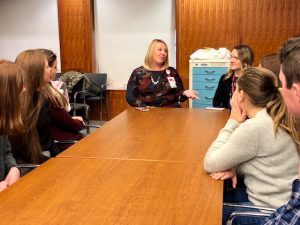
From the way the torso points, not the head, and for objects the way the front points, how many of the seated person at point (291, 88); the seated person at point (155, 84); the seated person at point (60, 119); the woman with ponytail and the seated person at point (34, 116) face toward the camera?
1

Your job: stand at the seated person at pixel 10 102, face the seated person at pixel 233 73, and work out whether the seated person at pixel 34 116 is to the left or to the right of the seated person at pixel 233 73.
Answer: left

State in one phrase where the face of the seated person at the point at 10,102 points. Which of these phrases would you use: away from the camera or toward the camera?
away from the camera

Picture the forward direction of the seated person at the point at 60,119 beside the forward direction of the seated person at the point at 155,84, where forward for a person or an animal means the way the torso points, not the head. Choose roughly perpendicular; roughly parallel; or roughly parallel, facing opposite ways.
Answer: roughly perpendicular

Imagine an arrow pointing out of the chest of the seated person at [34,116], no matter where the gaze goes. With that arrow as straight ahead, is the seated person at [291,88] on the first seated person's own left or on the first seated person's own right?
on the first seated person's own right

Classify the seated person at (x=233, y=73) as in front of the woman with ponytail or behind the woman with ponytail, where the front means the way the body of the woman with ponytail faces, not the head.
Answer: in front

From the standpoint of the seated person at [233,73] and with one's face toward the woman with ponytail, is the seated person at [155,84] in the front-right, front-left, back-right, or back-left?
front-right

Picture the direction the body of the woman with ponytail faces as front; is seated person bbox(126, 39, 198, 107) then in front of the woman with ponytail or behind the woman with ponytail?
in front

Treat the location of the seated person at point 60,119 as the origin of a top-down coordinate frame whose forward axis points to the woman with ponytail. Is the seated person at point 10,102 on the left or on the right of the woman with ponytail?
right

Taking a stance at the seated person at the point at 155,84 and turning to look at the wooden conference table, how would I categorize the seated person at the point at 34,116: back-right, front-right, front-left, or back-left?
front-right

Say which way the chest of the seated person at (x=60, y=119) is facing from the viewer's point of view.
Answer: to the viewer's right

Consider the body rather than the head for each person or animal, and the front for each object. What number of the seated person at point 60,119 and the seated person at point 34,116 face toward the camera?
0

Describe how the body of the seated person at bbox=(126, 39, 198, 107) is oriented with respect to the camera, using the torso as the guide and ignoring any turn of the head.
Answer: toward the camera

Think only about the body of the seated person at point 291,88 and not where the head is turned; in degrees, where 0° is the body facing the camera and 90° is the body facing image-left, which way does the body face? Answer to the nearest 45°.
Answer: approximately 135°
